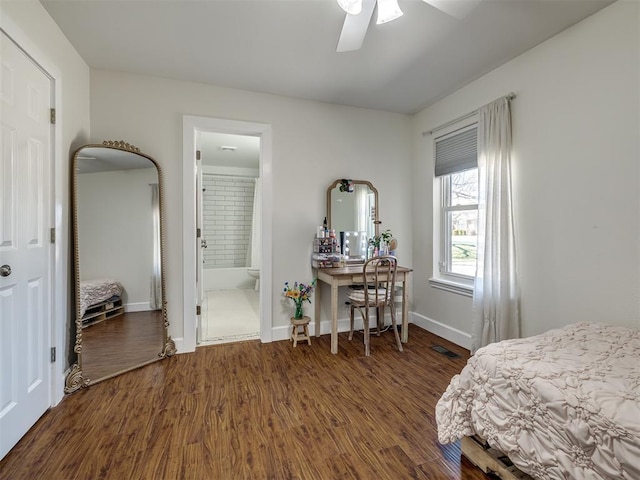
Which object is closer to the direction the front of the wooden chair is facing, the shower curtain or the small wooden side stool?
the shower curtain

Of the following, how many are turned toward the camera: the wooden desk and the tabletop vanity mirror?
2

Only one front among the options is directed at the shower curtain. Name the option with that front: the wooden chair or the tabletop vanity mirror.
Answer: the wooden chair

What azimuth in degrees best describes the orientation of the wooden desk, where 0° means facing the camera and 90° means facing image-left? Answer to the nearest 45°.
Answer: approximately 0°

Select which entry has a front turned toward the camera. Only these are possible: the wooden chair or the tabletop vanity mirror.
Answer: the tabletop vanity mirror

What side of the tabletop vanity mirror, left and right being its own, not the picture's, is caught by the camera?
front

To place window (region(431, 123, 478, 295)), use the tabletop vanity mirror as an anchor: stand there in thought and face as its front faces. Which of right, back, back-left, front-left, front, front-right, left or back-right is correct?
left

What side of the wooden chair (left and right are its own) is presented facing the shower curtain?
front

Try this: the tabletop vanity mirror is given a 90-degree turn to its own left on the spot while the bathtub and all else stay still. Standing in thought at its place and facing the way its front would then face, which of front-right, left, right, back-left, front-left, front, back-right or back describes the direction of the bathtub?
back-left

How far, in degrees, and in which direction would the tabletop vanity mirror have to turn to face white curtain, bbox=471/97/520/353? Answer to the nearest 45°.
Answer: approximately 45° to its left

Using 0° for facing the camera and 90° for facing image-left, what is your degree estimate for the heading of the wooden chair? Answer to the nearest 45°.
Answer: approximately 135°

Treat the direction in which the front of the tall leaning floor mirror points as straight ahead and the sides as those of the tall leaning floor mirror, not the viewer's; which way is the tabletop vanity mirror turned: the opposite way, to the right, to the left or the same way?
to the right

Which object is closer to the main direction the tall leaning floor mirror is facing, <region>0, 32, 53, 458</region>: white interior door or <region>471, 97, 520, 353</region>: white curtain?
the white curtain

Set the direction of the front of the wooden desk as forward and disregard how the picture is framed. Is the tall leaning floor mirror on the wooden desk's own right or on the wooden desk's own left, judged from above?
on the wooden desk's own right

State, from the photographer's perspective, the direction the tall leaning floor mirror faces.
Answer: facing the viewer and to the right of the viewer
